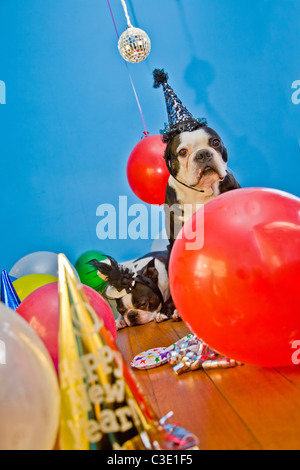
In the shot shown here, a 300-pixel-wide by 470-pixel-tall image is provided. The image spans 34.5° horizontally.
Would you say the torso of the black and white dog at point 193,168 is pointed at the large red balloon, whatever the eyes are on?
yes

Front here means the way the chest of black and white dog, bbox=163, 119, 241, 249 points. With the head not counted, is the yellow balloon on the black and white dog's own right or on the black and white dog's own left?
on the black and white dog's own right

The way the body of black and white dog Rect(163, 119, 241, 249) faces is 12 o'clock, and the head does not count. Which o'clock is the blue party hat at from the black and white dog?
The blue party hat is roughly at 3 o'clock from the black and white dog.

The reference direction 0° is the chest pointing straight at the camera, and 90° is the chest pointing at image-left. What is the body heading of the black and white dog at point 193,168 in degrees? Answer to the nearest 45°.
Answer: approximately 0°

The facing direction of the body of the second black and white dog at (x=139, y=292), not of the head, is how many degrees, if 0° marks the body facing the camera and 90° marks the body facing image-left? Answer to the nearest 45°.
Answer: approximately 45°
